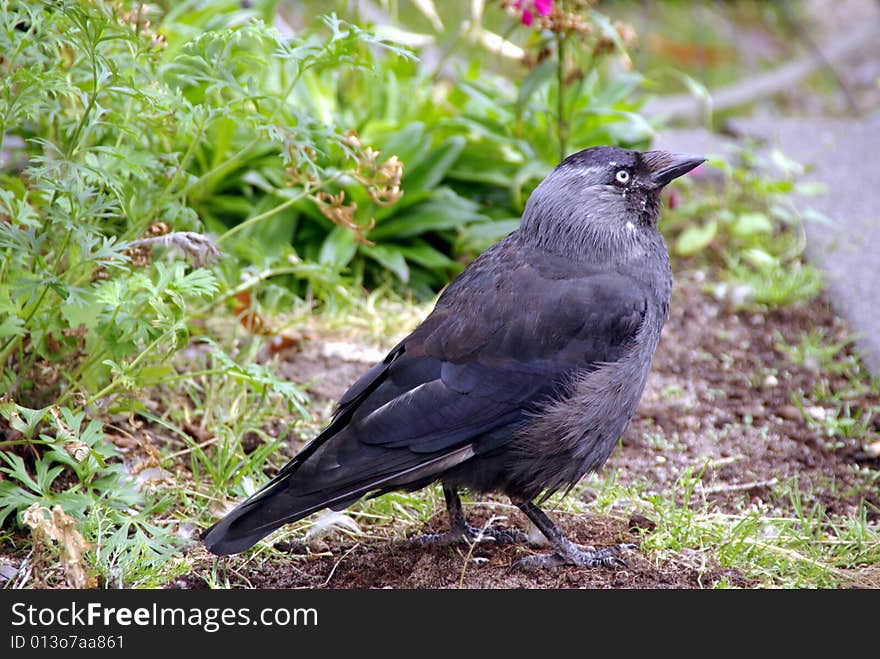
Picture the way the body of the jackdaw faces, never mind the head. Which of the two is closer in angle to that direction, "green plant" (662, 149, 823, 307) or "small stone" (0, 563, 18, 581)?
the green plant

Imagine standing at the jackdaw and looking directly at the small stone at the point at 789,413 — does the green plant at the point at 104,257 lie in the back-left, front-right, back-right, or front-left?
back-left

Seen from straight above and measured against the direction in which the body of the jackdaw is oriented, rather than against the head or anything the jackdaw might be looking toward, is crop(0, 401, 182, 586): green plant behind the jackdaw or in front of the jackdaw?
behind

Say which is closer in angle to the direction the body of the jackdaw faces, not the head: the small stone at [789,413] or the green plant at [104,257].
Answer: the small stone

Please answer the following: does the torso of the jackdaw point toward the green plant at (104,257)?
no

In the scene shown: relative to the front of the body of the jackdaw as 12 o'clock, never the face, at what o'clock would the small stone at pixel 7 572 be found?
The small stone is roughly at 5 o'clock from the jackdaw.

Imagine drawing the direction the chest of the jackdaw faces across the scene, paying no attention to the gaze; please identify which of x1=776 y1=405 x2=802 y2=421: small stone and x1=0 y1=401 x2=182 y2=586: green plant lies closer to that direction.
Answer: the small stone

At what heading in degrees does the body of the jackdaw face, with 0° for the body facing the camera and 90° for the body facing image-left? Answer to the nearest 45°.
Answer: approximately 270°

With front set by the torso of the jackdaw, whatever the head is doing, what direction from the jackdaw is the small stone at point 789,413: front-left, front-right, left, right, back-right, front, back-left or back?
front-left
